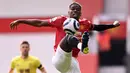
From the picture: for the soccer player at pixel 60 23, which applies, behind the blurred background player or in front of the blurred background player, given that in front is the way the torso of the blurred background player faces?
in front

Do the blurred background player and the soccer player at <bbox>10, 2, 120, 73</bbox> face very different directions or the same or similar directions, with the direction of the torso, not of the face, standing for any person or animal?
same or similar directions

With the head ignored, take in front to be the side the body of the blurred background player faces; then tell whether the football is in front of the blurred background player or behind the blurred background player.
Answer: in front

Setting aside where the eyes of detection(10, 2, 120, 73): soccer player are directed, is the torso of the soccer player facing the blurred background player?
no

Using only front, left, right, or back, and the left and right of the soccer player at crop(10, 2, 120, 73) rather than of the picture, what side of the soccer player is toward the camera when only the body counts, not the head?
front

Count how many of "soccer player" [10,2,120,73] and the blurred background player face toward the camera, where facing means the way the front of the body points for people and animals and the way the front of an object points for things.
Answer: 2

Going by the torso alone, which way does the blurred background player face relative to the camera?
toward the camera
